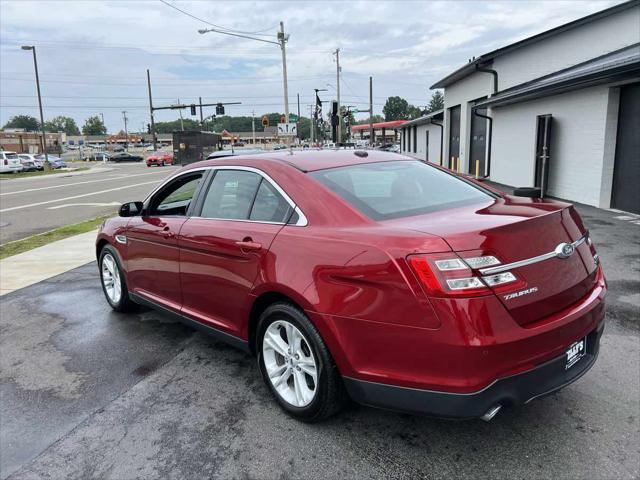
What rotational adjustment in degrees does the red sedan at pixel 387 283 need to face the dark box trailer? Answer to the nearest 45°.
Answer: approximately 45° to its right

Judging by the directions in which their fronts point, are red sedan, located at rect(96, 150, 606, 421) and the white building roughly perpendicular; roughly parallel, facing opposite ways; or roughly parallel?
roughly perpendicular

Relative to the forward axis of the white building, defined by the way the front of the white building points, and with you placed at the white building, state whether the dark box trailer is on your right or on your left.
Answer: on your right

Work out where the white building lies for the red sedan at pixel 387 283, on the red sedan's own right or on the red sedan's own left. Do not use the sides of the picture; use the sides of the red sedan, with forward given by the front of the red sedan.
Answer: on the red sedan's own right

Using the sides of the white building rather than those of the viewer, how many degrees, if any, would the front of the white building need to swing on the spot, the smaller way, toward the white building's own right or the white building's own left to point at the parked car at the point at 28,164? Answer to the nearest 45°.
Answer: approximately 90° to the white building's own right

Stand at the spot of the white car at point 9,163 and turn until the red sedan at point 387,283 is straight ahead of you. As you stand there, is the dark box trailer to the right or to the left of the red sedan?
left

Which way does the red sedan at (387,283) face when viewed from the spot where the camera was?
facing away from the viewer and to the left of the viewer

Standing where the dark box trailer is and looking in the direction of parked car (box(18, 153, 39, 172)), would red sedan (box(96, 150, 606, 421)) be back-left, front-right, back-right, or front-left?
back-left

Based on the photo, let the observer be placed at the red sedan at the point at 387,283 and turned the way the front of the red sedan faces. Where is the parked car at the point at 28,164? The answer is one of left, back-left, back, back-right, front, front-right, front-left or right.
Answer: front

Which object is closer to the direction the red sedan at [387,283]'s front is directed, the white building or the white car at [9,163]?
the white car

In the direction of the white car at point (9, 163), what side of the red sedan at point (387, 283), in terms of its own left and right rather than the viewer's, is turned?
front

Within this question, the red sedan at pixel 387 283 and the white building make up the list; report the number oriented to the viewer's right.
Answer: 0

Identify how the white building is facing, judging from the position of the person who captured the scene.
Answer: facing the viewer and to the left of the viewer

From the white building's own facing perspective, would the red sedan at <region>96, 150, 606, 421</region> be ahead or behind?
ahead
